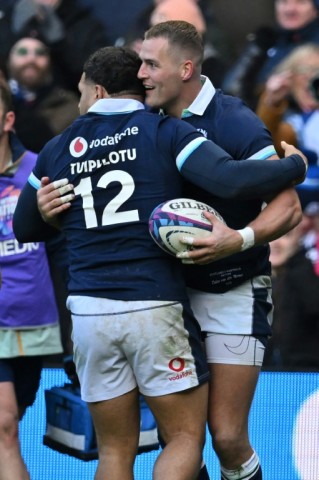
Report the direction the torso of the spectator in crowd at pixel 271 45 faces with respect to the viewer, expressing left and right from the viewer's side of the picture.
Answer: facing the viewer

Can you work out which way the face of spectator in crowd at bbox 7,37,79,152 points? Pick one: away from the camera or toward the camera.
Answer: toward the camera

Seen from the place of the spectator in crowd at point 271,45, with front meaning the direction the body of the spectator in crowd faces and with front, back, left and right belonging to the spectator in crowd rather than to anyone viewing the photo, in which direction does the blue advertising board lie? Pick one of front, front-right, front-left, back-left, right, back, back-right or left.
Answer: front

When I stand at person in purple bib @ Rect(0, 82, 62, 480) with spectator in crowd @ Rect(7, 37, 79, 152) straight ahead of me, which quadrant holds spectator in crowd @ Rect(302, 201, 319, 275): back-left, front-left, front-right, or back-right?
front-right

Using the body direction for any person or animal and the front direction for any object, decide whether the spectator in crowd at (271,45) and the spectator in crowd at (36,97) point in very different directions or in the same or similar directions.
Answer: same or similar directions

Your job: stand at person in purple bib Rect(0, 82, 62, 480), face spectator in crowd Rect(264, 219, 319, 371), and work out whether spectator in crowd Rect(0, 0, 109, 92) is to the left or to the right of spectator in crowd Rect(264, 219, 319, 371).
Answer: left

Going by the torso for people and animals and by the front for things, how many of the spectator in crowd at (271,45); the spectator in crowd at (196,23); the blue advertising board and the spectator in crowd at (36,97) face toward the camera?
4

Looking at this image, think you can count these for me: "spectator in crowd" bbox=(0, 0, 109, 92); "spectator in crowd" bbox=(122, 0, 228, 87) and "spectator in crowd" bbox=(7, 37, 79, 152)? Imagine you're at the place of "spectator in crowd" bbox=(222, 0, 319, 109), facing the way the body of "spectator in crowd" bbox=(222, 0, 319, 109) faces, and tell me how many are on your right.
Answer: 3

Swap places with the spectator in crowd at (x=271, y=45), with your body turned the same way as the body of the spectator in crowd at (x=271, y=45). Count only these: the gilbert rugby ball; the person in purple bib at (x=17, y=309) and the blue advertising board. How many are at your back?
0

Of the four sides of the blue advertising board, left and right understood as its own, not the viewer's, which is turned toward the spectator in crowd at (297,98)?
back

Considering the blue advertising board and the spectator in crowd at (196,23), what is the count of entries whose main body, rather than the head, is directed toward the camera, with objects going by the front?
2

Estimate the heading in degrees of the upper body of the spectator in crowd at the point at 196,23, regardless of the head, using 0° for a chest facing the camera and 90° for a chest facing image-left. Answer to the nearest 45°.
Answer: approximately 0°

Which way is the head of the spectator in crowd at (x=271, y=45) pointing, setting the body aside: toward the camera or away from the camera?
toward the camera

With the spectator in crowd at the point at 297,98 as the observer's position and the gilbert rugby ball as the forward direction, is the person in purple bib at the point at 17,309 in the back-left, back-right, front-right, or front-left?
front-right

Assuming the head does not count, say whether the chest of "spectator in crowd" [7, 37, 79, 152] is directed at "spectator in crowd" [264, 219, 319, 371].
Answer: no

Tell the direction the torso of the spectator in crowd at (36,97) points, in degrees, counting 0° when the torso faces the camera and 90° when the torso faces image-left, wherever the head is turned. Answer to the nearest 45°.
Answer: approximately 0°
